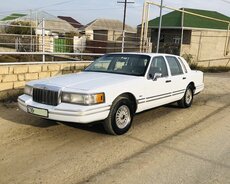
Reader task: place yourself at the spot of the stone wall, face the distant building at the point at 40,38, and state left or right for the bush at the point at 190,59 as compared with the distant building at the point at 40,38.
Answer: right

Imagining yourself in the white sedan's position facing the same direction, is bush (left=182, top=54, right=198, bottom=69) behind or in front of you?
behind

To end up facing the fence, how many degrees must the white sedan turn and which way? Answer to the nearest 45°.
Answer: approximately 135° to its right

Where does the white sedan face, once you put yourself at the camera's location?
facing the viewer and to the left of the viewer

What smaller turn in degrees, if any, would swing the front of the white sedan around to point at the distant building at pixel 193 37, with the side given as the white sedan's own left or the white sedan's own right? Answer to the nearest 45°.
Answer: approximately 135° to the white sedan's own right

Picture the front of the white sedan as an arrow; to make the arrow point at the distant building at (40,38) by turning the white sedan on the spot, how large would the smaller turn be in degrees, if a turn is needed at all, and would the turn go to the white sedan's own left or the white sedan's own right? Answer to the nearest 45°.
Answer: approximately 135° to the white sedan's own right

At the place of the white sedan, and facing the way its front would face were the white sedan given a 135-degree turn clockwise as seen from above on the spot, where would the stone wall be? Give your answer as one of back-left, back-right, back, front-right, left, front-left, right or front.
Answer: front-left
